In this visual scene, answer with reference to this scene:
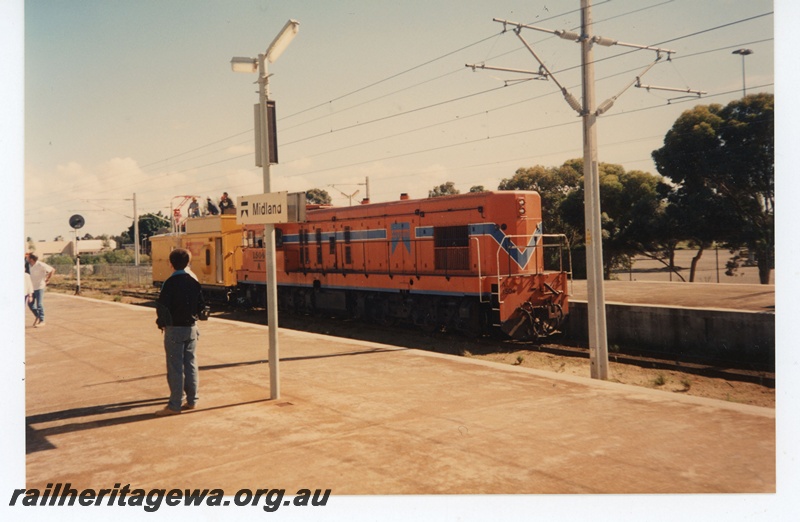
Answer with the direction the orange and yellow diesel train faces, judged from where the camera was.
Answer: facing the viewer and to the right of the viewer

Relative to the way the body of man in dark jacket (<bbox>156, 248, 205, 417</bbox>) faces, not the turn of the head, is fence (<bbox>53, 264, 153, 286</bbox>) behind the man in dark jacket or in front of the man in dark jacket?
in front

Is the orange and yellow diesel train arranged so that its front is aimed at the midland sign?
no

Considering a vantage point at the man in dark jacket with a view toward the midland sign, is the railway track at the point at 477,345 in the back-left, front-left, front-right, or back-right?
front-left

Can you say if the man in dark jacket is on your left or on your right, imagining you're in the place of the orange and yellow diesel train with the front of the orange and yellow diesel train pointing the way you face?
on your right

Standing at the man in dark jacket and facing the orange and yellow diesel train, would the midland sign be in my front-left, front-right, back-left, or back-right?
front-right

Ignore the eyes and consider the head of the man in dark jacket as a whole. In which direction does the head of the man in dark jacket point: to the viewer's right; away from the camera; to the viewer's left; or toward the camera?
away from the camera

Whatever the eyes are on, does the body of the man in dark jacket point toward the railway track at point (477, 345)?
no

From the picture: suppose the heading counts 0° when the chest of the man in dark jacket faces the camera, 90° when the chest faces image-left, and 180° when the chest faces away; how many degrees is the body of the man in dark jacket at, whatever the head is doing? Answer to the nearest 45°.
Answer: approximately 135°

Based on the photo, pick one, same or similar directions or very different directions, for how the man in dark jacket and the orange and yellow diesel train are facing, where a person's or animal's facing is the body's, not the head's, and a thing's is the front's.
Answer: very different directions
